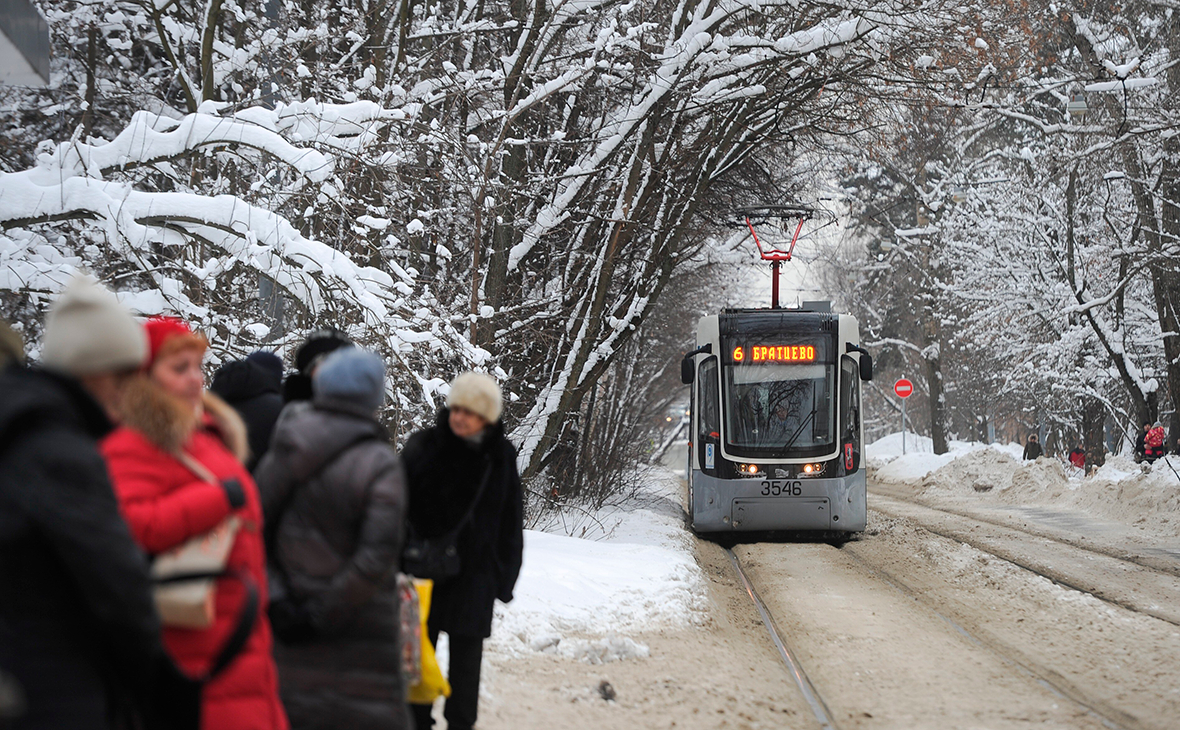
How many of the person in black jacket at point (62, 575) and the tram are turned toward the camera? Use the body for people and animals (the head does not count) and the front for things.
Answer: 1

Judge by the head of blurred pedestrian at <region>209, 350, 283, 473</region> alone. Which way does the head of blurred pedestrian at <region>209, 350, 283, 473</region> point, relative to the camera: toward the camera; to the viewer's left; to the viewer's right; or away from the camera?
away from the camera

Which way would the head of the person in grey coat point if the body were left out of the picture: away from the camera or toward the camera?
away from the camera

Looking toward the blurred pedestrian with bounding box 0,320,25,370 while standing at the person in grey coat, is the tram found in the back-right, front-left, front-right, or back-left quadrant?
back-right

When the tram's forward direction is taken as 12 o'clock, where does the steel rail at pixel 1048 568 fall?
The steel rail is roughly at 10 o'clock from the tram.

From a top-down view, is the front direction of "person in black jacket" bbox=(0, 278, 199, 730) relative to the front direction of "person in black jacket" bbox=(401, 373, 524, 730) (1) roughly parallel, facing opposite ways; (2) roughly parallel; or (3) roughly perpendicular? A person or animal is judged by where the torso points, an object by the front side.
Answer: roughly parallel, facing opposite ways

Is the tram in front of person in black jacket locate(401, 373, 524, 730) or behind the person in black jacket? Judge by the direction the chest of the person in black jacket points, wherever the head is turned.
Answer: behind

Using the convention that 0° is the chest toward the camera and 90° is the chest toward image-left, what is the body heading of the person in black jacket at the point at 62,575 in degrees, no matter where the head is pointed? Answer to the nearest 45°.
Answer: approximately 225°

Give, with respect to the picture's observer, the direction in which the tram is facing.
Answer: facing the viewer

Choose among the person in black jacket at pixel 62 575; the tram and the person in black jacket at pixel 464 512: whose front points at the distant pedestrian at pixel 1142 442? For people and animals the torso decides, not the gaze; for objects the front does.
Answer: the person in black jacket at pixel 62 575

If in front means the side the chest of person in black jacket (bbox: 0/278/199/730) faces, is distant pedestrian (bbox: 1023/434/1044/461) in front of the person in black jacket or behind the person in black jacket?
in front

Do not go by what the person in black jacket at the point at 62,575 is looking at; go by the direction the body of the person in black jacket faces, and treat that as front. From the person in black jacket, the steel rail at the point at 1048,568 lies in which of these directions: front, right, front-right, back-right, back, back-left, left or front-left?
front

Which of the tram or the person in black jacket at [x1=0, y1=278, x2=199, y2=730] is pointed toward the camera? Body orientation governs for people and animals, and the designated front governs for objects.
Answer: the tram

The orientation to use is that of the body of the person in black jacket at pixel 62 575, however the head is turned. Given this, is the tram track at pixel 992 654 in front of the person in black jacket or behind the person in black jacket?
in front

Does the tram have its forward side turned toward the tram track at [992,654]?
yes

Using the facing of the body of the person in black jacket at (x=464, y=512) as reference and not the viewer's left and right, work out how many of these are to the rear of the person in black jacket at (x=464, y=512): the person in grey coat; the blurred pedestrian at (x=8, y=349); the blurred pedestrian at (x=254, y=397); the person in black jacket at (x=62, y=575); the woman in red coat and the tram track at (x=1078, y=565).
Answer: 1

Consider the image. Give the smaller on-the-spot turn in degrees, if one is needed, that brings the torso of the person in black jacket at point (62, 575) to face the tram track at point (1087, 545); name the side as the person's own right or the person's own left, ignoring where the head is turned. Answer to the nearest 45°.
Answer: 0° — they already face it
